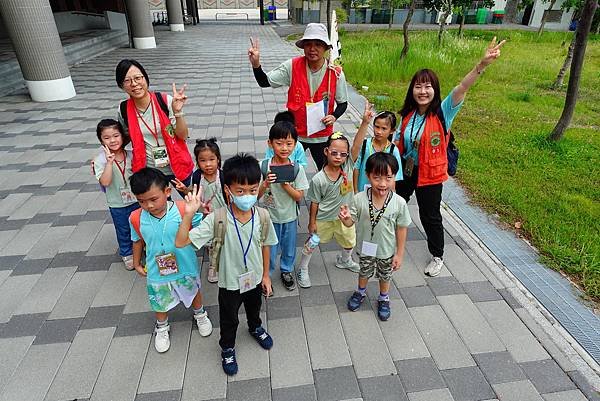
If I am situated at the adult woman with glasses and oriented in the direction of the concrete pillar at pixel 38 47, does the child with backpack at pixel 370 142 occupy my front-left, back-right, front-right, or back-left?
back-right

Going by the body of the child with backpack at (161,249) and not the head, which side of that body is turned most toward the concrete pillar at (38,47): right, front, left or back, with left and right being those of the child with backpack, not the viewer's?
back

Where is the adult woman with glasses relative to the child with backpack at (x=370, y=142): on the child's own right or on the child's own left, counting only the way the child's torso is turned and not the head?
on the child's own right

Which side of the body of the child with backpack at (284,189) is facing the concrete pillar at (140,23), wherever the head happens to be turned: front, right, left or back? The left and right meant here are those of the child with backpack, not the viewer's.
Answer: back

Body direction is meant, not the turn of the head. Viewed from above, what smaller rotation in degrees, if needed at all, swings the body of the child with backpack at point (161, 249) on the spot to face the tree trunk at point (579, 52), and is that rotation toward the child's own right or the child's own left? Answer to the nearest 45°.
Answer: approximately 90° to the child's own left

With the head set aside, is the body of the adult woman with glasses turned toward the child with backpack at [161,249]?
yes

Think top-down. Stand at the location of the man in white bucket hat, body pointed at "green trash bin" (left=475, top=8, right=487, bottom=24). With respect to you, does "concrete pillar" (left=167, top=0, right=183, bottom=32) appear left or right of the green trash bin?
left
